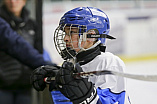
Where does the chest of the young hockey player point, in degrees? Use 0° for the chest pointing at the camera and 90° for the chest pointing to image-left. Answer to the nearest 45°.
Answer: approximately 90°

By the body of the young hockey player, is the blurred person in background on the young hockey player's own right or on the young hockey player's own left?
on the young hockey player's own right

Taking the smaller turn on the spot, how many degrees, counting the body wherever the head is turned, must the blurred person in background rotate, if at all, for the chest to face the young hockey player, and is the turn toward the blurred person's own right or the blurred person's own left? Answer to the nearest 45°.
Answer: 0° — they already face them

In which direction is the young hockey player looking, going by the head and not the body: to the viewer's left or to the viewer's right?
to the viewer's left
